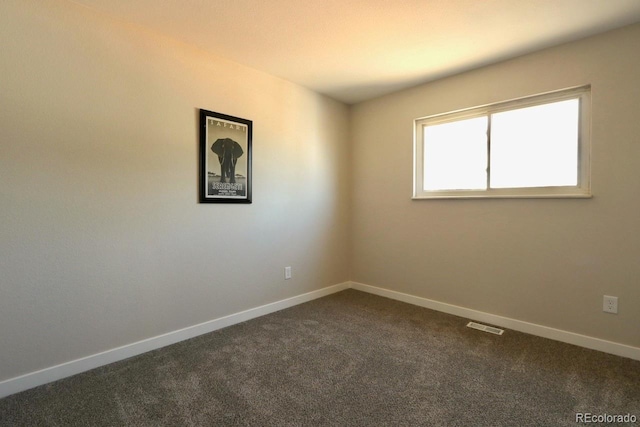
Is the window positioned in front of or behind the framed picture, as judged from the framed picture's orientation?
in front
